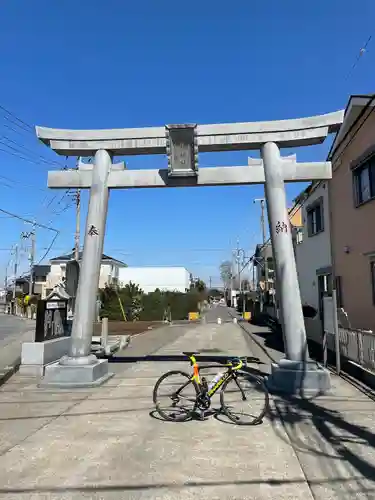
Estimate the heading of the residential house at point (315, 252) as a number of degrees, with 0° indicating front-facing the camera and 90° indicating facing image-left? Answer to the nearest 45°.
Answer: approximately 90°

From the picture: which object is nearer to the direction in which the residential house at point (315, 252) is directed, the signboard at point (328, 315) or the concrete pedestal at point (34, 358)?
the concrete pedestal

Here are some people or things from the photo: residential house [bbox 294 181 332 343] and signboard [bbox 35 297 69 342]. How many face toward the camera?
1

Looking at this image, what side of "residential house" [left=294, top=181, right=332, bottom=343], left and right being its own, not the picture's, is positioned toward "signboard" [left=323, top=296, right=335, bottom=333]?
left

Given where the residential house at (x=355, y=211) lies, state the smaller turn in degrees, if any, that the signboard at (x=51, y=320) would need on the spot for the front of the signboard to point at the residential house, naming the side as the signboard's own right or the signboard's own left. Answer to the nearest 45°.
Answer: approximately 90° to the signboard's own left

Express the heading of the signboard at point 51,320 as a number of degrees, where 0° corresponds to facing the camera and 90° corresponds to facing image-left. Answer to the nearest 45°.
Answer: approximately 0°

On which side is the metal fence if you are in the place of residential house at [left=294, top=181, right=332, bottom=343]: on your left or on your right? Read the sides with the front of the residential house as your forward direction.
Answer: on your left

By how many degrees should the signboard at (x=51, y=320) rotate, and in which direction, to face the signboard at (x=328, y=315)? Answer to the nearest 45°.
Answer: approximately 45° to its left
